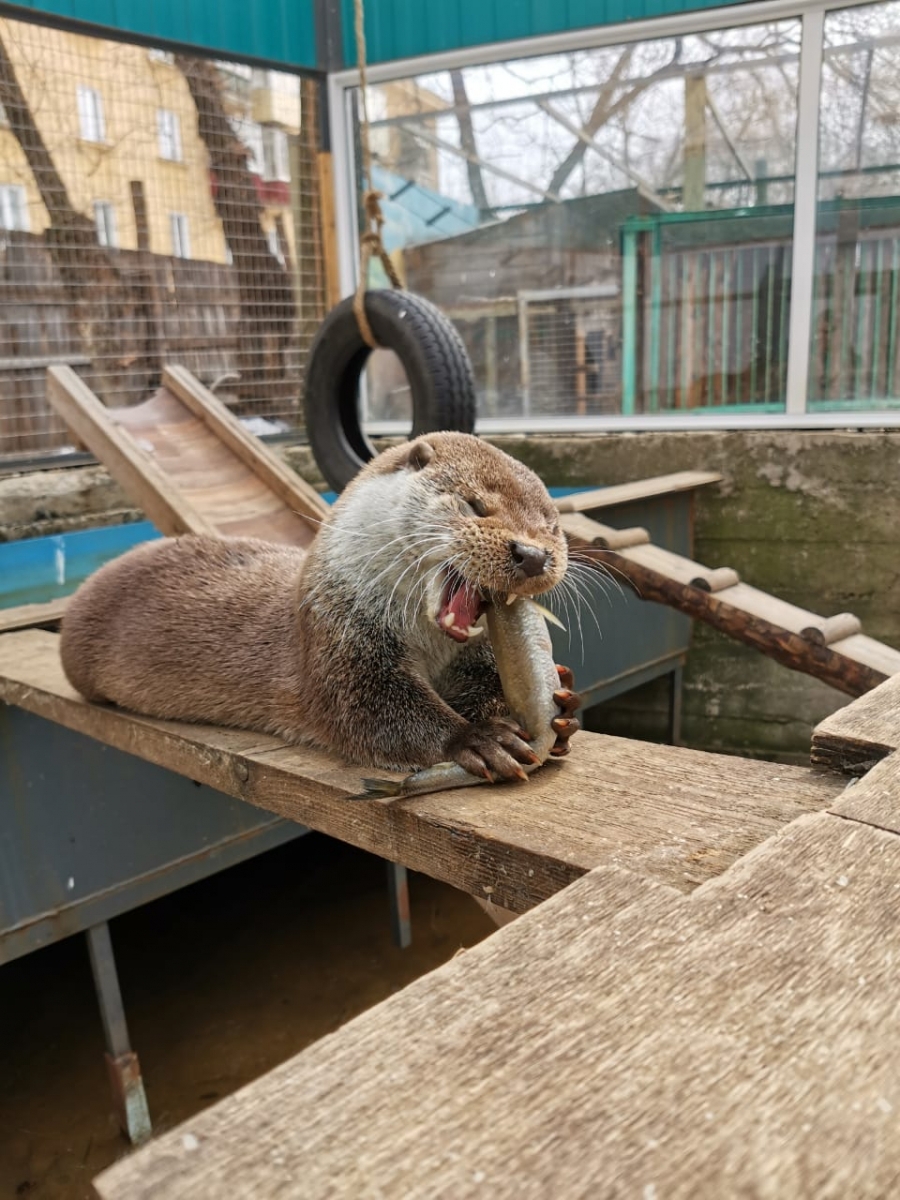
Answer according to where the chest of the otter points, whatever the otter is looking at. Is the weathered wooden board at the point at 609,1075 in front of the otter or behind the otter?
in front

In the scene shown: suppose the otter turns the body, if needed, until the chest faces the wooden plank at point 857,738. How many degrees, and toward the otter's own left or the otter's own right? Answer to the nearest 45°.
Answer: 0° — it already faces it

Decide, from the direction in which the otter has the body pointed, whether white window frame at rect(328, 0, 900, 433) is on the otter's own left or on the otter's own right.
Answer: on the otter's own left

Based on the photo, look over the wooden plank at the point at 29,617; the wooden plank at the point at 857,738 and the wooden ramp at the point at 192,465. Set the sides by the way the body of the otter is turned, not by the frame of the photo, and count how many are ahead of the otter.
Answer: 1

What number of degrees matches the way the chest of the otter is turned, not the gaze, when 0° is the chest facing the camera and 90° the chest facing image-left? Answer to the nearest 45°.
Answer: approximately 315°

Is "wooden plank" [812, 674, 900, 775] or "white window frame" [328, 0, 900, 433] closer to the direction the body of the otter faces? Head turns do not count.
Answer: the wooden plank

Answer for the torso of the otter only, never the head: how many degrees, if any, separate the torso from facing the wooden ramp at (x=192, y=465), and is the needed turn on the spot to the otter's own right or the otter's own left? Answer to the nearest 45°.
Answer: approximately 135° to the otter's own left

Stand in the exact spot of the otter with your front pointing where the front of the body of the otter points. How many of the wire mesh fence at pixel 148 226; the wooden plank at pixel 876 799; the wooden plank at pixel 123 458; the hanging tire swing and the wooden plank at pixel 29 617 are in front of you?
1

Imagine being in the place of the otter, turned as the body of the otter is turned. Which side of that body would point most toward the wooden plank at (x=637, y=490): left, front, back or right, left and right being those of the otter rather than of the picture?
left

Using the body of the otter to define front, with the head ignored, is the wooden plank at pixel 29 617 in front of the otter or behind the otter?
behind

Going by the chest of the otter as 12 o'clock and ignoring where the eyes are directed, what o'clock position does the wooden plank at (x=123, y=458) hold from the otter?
The wooden plank is roughly at 7 o'clock from the otter.

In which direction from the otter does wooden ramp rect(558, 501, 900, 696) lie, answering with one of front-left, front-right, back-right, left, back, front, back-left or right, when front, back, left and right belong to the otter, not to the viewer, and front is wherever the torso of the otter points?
left

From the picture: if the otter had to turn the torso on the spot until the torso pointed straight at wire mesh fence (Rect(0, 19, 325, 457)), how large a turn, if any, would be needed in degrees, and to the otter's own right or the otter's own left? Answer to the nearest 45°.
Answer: approximately 135° to the otter's own left

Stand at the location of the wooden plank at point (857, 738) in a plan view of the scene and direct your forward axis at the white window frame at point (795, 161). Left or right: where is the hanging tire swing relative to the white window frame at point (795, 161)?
left

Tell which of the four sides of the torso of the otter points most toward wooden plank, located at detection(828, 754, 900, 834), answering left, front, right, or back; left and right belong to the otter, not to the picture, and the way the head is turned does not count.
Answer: front
